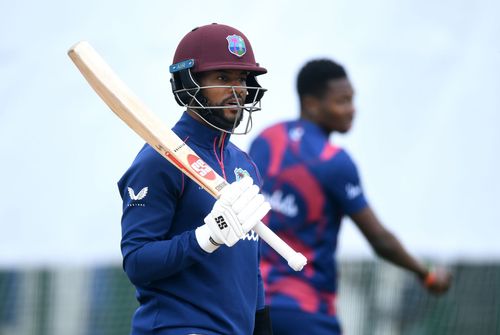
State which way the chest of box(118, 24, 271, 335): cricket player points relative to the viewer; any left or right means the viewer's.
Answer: facing the viewer and to the right of the viewer

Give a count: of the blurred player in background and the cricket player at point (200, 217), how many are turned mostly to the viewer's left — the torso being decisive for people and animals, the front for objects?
0

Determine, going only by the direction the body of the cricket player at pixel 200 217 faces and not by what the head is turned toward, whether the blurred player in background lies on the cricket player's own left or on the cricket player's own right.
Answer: on the cricket player's own left
